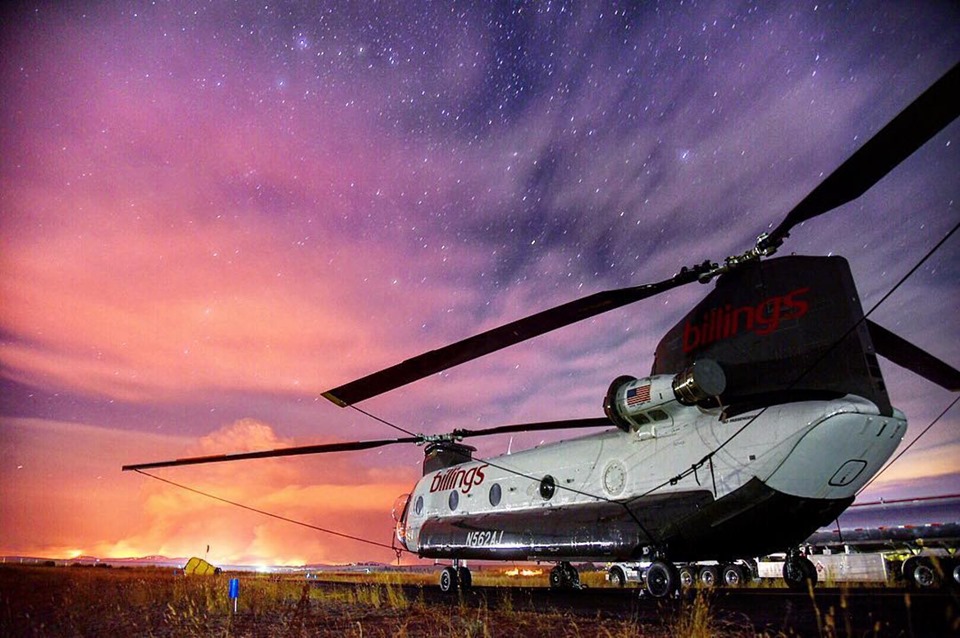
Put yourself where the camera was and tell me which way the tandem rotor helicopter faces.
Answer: facing away from the viewer and to the left of the viewer

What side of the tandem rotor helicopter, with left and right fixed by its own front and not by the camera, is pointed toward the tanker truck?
right
